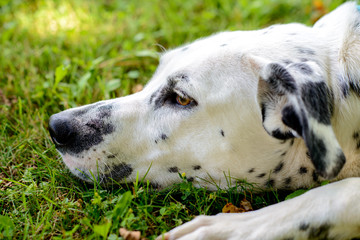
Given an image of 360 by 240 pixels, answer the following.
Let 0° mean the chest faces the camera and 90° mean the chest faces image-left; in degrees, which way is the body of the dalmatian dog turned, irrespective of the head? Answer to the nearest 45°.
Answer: approximately 90°
